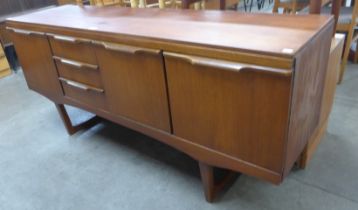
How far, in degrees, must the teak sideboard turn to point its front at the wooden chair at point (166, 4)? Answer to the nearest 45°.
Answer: approximately 135° to its right

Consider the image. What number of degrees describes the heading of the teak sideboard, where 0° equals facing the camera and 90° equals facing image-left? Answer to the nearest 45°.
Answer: approximately 45°
